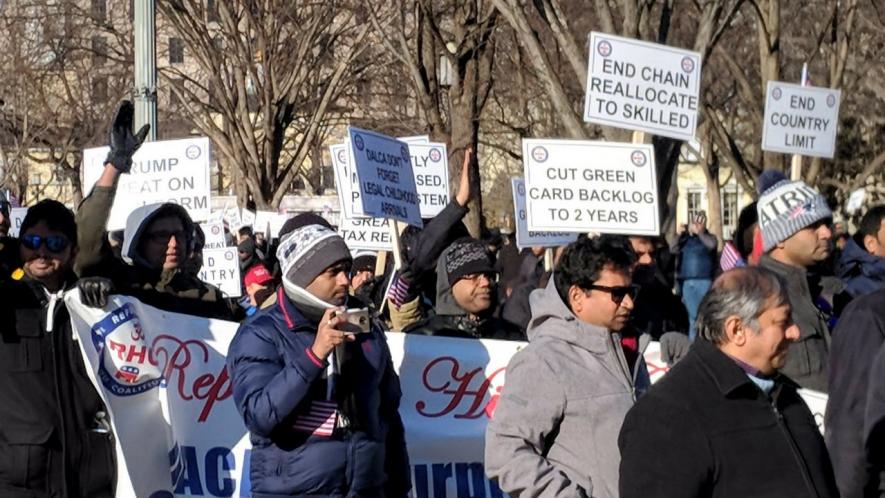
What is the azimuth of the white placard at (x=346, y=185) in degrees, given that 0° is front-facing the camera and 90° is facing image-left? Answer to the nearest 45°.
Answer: approximately 0°

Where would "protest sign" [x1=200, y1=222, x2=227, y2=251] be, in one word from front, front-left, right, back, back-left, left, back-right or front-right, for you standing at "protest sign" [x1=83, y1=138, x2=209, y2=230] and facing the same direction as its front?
back
